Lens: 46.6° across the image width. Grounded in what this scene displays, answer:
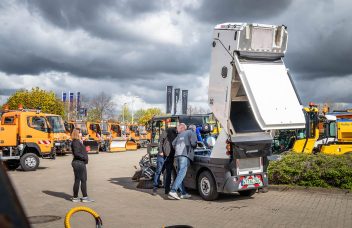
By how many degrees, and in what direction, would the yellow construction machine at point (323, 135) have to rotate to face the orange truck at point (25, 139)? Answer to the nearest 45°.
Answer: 0° — it already faces it

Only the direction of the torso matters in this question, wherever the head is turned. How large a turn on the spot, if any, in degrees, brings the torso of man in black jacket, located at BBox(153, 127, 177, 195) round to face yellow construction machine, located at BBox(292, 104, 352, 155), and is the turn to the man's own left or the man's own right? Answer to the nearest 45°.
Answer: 0° — they already face it

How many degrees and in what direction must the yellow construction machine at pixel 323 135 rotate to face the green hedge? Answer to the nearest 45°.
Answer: approximately 90° to its left

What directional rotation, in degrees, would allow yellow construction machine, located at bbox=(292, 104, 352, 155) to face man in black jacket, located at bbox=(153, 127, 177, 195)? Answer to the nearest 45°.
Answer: approximately 45° to its left

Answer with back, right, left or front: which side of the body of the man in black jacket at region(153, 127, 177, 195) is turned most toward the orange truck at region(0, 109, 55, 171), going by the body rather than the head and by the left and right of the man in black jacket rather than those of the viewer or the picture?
left

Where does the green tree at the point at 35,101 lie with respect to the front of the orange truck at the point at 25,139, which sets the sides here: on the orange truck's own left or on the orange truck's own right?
on the orange truck's own left

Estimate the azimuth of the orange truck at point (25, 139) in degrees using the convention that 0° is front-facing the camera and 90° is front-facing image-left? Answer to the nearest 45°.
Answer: approximately 270°

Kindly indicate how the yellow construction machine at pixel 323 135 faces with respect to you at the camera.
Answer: facing to the left of the viewer

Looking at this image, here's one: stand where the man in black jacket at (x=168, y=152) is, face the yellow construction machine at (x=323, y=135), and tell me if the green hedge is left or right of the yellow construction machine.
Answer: right

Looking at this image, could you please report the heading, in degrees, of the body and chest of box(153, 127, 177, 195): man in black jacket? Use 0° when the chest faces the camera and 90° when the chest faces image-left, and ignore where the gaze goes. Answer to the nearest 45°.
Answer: approximately 225°

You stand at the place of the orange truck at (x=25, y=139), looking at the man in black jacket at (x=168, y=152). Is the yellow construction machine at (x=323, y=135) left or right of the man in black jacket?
left

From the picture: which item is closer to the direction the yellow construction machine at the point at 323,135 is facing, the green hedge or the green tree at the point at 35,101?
the green tree

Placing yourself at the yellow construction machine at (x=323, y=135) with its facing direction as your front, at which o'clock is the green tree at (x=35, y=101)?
The green tree is roughly at 1 o'clock from the yellow construction machine.
